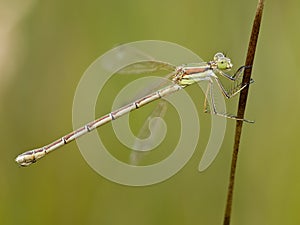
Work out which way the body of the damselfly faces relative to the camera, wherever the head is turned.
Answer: to the viewer's right
